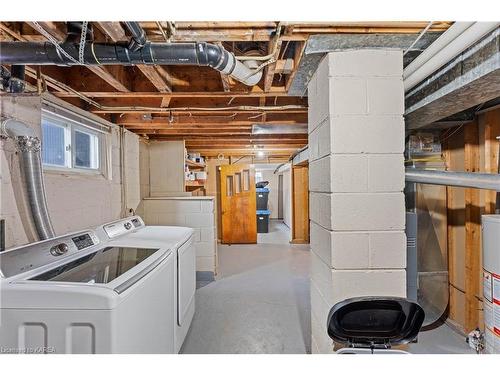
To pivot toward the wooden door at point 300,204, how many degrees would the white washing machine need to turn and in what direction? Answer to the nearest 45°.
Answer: approximately 90° to its left

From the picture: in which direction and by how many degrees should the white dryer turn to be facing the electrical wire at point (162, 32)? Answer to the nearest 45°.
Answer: approximately 45° to its right

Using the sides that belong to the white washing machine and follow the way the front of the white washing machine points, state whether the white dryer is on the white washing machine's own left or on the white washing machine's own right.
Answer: on the white washing machine's own left

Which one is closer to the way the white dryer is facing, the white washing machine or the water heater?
the water heater

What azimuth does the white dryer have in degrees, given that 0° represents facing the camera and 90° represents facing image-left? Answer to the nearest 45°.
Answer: approximately 315°

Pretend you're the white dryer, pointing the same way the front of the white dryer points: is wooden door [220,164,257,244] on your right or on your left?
on your left

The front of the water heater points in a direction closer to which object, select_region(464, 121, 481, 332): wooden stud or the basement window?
the basement window

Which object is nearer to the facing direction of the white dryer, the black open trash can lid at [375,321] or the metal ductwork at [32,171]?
the black open trash can lid
